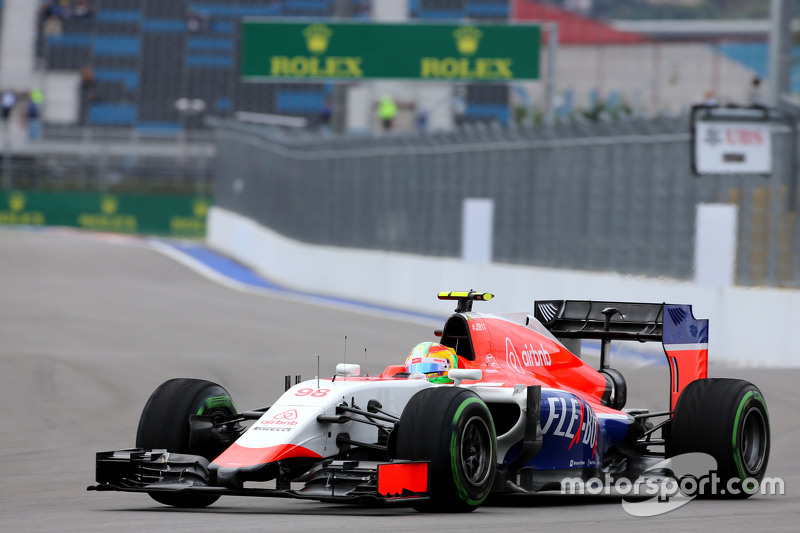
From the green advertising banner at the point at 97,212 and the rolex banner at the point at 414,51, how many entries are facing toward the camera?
2

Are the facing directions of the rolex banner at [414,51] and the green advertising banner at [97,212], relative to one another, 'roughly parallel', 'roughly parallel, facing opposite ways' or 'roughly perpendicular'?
roughly parallel

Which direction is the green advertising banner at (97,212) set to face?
toward the camera

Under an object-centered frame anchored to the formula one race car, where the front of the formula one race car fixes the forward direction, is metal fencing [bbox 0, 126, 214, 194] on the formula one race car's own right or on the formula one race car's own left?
on the formula one race car's own right

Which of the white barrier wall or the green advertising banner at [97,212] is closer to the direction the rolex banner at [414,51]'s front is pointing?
the white barrier wall

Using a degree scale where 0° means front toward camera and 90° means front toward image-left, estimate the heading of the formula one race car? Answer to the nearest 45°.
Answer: approximately 45°

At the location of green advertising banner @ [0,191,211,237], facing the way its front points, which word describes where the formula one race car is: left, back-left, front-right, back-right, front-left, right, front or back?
front

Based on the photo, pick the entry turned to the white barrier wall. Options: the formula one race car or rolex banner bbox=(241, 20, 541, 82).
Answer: the rolex banner

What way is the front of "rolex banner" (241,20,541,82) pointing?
toward the camera

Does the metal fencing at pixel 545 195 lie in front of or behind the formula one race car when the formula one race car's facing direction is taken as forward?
behind

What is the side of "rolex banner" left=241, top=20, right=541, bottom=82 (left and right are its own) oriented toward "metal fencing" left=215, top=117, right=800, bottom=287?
front
